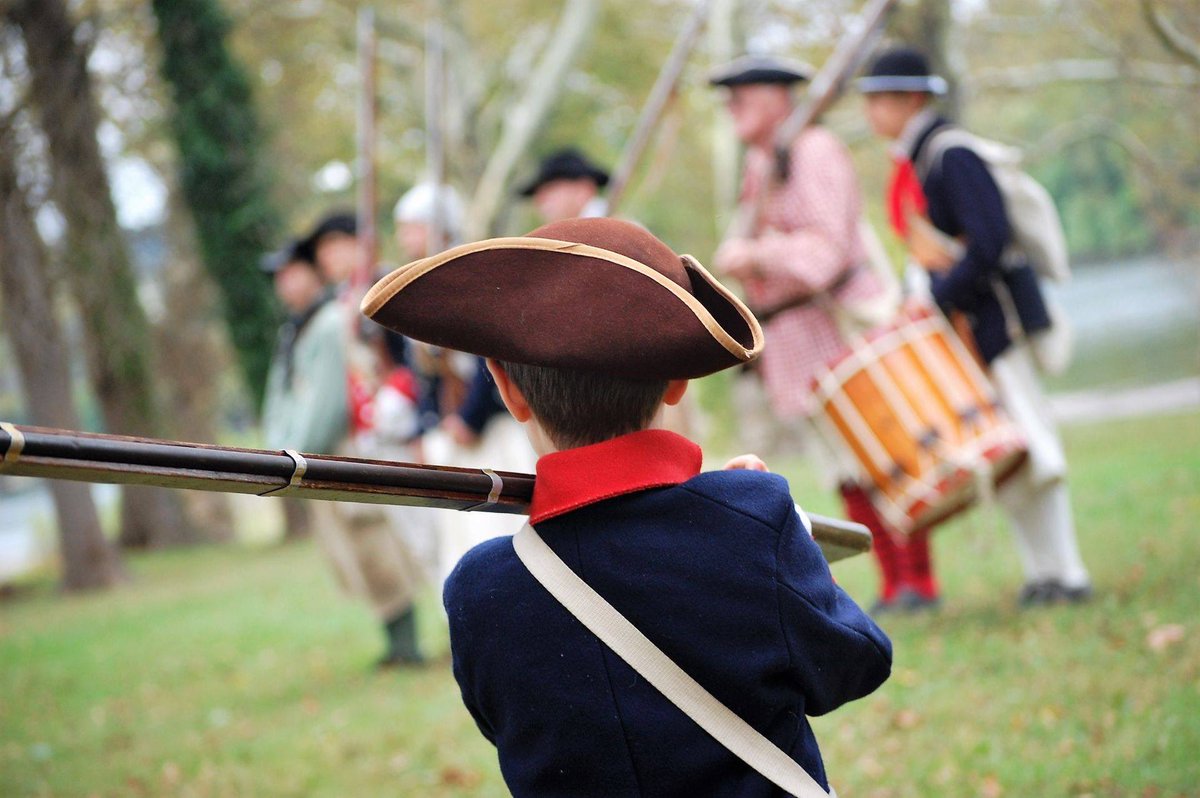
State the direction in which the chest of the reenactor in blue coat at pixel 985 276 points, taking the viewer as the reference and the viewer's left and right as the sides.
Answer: facing to the left of the viewer

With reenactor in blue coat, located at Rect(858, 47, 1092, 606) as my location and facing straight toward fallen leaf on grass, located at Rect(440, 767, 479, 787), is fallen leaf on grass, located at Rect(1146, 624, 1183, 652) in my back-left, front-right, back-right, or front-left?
front-left

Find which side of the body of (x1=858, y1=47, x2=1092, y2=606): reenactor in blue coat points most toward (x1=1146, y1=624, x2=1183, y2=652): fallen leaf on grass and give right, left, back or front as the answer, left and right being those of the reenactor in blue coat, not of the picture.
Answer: left

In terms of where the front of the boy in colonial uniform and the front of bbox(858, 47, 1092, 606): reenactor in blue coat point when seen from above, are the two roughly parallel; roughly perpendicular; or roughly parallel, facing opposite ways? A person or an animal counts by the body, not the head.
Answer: roughly perpendicular

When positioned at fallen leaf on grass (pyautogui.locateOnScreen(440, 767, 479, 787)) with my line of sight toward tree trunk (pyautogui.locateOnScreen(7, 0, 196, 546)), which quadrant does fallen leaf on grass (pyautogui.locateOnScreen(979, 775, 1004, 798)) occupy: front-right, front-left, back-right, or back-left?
back-right

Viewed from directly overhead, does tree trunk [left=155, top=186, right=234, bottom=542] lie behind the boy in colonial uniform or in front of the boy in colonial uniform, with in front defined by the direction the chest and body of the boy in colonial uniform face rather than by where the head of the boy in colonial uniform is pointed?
in front

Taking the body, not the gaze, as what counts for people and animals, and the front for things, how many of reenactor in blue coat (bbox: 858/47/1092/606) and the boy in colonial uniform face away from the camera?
1

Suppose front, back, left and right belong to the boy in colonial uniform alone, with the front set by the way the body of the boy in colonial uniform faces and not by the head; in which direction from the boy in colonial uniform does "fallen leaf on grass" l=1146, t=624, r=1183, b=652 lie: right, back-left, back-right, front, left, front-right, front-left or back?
front-right

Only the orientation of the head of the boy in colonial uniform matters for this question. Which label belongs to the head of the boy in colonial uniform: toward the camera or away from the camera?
away from the camera

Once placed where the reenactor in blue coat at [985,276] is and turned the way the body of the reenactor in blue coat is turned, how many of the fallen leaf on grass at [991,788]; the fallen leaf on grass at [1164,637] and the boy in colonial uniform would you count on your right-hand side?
0

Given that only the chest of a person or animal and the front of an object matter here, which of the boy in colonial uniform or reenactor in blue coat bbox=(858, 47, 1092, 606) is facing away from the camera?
the boy in colonial uniform

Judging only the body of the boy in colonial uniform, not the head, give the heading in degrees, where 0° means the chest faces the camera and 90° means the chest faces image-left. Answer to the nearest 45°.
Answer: approximately 180°

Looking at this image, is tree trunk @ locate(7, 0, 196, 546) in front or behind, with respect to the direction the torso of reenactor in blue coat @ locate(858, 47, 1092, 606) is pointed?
in front

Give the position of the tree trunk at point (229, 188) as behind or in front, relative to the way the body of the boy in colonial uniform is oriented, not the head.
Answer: in front

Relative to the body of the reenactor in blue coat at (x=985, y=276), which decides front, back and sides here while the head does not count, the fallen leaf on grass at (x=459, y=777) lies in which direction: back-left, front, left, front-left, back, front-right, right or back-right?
front-left
